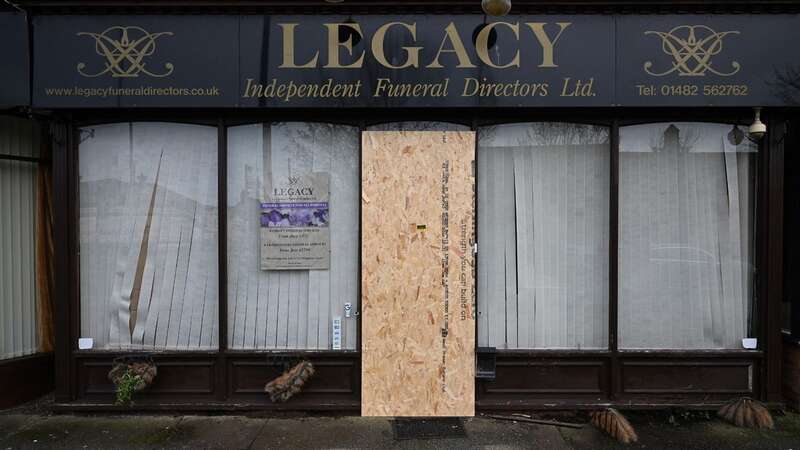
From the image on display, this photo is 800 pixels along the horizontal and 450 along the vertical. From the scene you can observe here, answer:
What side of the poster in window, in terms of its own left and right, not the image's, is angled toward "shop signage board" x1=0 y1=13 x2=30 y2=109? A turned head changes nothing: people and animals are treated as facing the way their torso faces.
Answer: right

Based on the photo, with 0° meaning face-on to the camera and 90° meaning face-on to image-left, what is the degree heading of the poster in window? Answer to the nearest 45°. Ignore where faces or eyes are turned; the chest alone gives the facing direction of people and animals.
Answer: approximately 0°

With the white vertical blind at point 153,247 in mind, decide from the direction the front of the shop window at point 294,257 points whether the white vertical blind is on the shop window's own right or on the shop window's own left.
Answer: on the shop window's own right

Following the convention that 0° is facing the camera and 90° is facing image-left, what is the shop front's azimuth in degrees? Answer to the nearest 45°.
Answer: approximately 0°

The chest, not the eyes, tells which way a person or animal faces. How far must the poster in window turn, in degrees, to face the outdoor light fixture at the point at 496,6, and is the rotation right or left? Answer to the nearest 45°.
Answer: approximately 45° to its left

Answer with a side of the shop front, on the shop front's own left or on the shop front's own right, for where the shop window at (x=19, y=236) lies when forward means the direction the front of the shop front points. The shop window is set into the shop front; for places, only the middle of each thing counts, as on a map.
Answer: on the shop front's own right

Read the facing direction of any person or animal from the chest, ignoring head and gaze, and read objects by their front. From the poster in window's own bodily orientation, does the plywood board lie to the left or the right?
on its left

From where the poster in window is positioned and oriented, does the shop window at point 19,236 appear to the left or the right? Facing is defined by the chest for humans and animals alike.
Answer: on its right
